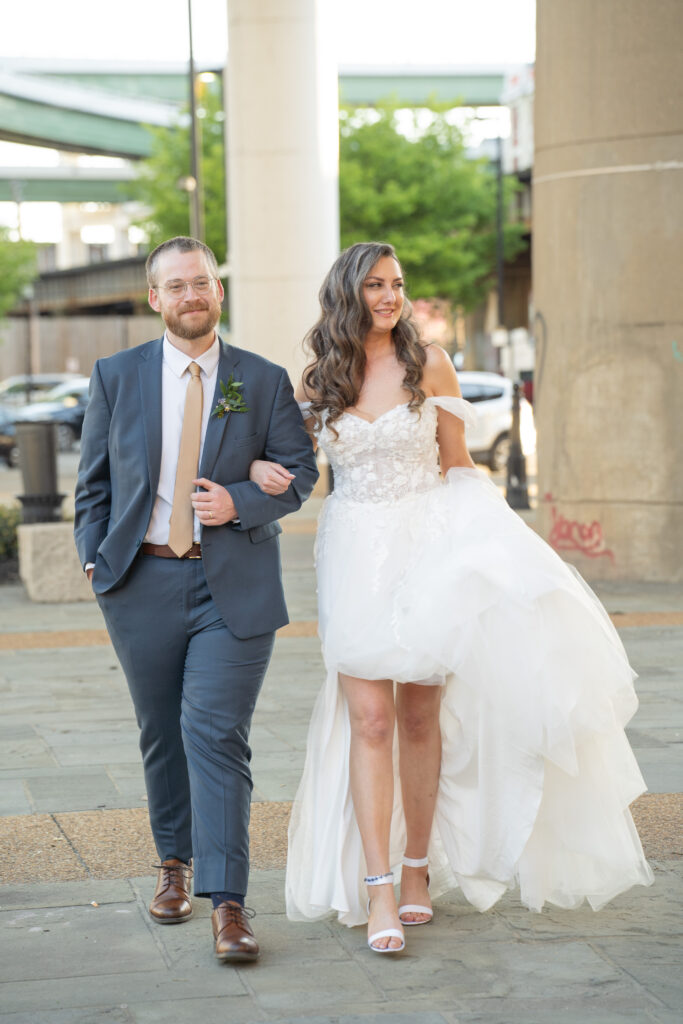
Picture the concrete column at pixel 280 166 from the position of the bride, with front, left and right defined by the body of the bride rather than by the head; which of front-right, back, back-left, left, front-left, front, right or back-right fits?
back

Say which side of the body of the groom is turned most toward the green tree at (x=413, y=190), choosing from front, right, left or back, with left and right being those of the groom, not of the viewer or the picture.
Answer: back

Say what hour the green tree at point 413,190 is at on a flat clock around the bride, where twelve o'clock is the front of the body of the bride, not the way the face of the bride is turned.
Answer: The green tree is roughly at 6 o'clock from the bride.

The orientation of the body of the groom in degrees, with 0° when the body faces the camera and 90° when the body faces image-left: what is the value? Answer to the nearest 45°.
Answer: approximately 0°

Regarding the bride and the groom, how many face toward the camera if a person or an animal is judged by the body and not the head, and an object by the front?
2

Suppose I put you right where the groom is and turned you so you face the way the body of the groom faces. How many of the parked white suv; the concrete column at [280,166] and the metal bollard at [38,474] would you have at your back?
3

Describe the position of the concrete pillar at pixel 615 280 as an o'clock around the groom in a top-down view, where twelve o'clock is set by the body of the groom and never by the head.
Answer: The concrete pillar is roughly at 7 o'clock from the groom.

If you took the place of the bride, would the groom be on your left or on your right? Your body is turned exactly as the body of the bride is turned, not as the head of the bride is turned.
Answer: on your right

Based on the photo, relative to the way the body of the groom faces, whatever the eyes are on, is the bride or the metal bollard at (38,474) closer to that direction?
the bride

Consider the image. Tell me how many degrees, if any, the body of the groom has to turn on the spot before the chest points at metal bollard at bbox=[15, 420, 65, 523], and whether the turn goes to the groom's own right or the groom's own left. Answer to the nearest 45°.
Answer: approximately 180°

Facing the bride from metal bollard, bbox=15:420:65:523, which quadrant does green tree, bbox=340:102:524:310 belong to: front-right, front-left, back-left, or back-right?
back-left

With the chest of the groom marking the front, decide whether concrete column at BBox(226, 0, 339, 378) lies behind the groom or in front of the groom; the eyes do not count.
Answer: behind
